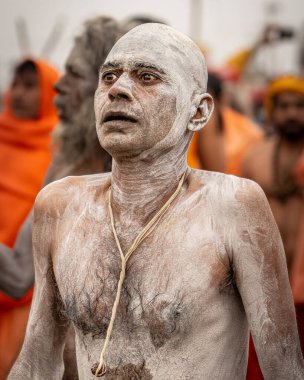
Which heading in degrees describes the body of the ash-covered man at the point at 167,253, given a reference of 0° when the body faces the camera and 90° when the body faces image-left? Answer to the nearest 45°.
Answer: approximately 45°

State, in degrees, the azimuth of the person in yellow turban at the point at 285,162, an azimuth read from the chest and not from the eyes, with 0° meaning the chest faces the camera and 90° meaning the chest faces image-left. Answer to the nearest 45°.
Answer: approximately 0°

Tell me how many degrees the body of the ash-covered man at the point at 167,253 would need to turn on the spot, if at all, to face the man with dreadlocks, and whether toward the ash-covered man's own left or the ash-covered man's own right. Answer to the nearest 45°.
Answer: approximately 135° to the ash-covered man's own right

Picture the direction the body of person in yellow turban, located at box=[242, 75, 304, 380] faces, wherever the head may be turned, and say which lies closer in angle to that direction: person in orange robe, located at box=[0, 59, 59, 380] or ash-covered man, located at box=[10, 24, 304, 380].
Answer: the ash-covered man

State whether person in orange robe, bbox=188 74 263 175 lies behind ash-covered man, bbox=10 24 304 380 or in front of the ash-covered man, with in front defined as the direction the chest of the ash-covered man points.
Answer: behind

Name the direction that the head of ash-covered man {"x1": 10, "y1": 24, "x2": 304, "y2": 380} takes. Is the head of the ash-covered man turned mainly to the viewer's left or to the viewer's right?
to the viewer's left

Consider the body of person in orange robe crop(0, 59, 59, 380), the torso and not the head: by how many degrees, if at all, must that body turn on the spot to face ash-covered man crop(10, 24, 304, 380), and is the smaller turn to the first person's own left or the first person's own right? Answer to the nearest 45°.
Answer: approximately 45° to the first person's own left

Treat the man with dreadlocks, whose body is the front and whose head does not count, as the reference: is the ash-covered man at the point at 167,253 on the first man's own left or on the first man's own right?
on the first man's own left

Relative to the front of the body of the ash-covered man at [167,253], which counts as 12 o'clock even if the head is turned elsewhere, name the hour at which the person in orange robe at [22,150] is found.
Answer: The person in orange robe is roughly at 4 o'clock from the ash-covered man.

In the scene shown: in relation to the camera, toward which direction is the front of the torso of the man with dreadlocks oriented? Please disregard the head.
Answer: to the viewer's left

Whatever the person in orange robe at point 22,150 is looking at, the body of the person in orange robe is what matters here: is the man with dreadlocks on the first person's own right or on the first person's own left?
on the first person's own left

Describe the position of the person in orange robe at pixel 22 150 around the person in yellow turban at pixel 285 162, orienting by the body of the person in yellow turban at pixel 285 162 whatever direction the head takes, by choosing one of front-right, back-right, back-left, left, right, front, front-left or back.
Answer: front-right

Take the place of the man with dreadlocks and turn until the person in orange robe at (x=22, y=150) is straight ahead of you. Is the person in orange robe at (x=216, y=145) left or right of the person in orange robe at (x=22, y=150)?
right
